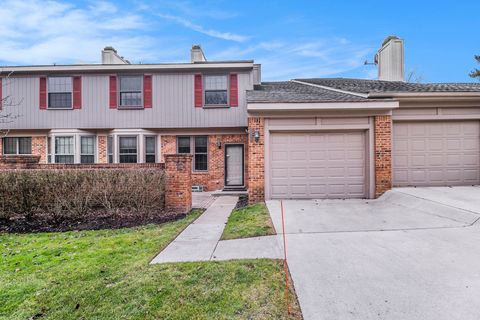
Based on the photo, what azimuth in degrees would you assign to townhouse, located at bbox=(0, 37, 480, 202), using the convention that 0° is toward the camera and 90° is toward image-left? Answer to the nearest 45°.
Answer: approximately 0°

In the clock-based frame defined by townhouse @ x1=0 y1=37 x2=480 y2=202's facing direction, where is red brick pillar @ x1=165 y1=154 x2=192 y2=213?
The red brick pillar is roughly at 1 o'clock from the townhouse.
